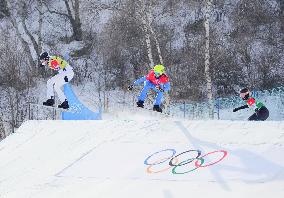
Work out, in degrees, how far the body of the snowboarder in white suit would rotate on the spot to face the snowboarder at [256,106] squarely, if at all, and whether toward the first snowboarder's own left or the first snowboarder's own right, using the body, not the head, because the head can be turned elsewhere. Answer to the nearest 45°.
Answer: approximately 135° to the first snowboarder's own left

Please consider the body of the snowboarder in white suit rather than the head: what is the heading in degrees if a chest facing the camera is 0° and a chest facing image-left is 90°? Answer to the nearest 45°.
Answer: approximately 45°

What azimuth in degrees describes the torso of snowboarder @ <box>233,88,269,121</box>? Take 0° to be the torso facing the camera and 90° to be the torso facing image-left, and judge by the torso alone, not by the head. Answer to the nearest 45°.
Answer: approximately 45°

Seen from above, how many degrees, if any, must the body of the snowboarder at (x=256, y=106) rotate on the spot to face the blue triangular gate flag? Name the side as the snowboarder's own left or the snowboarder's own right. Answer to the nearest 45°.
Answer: approximately 45° to the snowboarder's own right

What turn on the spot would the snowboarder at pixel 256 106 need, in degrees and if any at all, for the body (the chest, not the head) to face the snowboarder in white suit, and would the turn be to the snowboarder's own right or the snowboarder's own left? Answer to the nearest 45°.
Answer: approximately 45° to the snowboarder's own right
